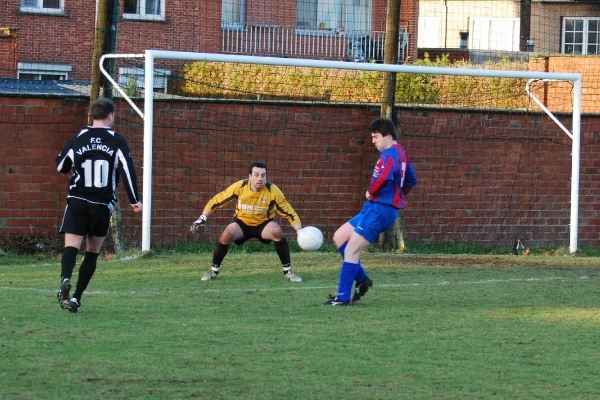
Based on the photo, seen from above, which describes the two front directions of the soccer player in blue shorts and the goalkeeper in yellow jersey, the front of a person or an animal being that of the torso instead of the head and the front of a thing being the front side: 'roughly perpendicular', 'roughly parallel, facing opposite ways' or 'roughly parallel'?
roughly perpendicular

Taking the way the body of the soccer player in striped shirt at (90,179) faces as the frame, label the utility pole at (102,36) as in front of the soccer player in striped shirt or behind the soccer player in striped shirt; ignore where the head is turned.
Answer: in front

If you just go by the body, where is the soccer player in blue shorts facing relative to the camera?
to the viewer's left

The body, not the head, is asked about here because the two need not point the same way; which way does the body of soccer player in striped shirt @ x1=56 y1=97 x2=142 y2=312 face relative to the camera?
away from the camera

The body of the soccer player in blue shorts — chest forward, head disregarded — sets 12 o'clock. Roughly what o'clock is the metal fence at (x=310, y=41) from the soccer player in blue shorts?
The metal fence is roughly at 3 o'clock from the soccer player in blue shorts.

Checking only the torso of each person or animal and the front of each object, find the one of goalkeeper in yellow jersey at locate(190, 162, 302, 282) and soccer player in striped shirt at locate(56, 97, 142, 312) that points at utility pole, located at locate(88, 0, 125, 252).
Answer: the soccer player in striped shirt

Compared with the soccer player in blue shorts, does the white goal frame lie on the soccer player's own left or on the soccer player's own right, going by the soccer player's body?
on the soccer player's own right

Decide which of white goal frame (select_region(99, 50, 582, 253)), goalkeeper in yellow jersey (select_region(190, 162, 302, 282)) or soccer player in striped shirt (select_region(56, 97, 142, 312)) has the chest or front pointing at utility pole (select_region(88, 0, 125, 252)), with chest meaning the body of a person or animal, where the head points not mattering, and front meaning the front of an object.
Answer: the soccer player in striped shirt

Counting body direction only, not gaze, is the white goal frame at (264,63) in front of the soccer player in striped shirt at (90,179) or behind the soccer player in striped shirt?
in front

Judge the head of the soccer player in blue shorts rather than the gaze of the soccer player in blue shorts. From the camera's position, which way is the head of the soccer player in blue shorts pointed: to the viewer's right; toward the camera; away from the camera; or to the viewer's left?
to the viewer's left

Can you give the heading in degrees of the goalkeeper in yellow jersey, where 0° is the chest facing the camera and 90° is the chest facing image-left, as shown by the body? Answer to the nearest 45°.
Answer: approximately 0°

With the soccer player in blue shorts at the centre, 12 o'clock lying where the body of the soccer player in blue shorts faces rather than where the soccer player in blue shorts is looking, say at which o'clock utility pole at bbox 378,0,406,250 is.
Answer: The utility pole is roughly at 3 o'clock from the soccer player in blue shorts.
